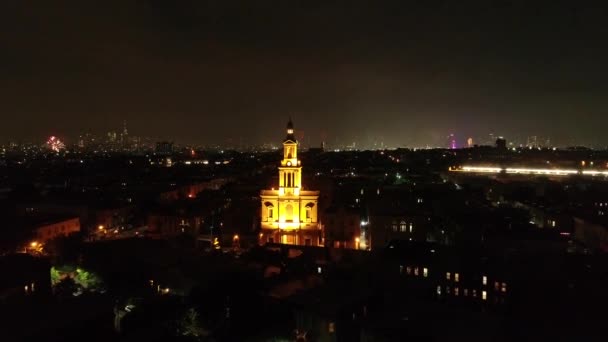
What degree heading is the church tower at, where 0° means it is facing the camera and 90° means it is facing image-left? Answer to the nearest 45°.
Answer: approximately 0°
